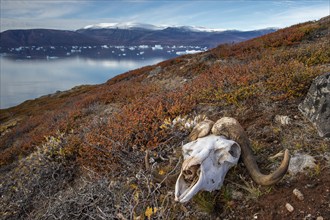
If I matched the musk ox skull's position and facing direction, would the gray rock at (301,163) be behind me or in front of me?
behind

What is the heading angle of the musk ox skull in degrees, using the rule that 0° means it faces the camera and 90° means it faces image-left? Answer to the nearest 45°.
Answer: approximately 45°

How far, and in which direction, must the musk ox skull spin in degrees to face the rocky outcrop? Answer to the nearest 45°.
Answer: approximately 180°

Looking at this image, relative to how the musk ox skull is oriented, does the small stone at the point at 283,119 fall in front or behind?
behind
